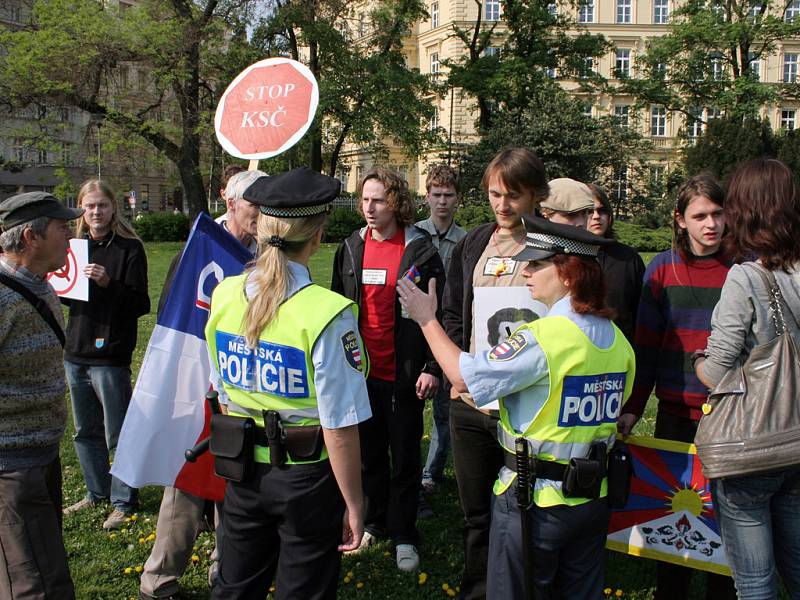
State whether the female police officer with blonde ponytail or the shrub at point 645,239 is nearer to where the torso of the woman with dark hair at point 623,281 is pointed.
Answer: the female police officer with blonde ponytail

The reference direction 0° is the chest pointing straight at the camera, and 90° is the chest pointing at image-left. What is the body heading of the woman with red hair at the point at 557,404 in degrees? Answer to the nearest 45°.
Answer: approximately 135°

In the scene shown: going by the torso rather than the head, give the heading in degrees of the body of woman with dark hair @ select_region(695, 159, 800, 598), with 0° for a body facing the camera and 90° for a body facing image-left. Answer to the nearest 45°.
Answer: approximately 135°

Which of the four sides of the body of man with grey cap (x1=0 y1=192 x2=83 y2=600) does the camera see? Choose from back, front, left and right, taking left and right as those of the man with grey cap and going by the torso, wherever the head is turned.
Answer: right

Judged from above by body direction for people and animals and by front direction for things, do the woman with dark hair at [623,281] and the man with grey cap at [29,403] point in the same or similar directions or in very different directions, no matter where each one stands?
very different directions

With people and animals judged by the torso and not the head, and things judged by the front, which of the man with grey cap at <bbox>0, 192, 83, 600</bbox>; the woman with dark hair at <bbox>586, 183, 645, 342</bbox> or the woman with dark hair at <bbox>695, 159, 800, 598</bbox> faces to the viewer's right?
the man with grey cap

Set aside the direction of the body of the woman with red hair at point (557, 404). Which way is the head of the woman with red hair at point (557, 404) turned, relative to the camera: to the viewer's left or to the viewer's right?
to the viewer's left

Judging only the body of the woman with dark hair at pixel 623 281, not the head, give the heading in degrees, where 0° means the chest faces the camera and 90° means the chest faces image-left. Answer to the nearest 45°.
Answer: approximately 45°

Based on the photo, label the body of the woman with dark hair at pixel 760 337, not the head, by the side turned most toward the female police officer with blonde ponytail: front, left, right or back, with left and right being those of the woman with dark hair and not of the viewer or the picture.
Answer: left

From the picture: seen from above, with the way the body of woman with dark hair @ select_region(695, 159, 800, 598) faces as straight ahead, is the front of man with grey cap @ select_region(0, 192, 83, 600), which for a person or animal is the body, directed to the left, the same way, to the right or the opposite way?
to the right

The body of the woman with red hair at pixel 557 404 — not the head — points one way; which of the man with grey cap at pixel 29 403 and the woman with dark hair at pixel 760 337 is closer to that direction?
the man with grey cap

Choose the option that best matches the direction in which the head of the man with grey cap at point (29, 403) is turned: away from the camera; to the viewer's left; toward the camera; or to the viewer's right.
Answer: to the viewer's right

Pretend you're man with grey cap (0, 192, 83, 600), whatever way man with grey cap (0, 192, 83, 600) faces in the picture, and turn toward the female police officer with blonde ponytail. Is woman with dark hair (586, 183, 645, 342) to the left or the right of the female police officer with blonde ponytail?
left
